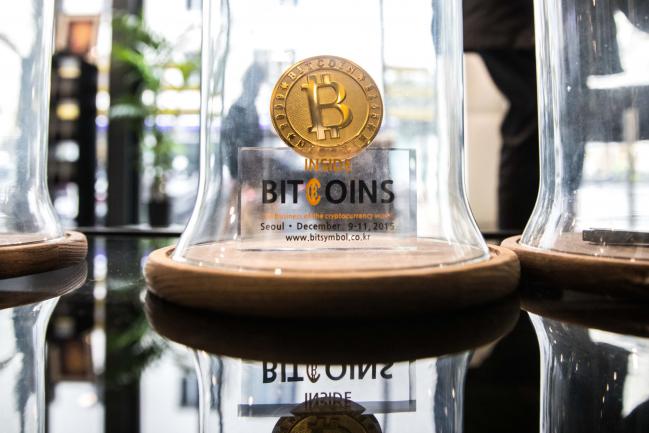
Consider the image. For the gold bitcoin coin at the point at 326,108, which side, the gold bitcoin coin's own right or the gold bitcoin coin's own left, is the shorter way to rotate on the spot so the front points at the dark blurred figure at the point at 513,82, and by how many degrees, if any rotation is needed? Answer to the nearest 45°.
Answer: approximately 135° to the gold bitcoin coin's own left

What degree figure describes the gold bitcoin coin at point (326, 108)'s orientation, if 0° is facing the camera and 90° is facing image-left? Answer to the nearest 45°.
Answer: approximately 0°
